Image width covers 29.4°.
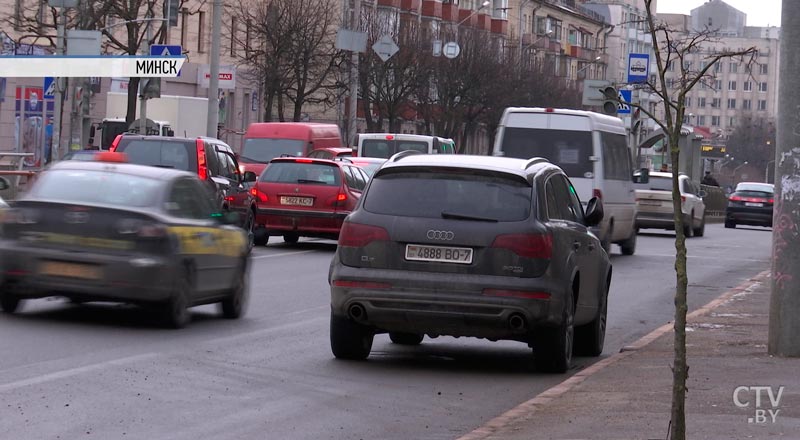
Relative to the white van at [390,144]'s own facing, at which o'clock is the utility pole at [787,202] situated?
The utility pole is roughly at 6 o'clock from the white van.

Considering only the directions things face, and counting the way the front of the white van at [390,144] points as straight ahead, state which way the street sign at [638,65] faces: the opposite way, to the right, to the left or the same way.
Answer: the opposite way

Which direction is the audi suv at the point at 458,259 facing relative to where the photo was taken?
away from the camera

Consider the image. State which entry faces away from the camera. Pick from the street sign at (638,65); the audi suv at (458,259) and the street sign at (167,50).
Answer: the audi suv

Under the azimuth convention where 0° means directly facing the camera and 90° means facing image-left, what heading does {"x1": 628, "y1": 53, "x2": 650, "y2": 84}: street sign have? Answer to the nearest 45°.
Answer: approximately 0°

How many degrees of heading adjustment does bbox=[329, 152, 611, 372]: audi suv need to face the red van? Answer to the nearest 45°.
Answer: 0° — it already faces it

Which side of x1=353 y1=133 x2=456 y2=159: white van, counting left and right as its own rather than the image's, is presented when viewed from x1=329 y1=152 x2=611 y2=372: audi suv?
back

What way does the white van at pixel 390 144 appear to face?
away from the camera

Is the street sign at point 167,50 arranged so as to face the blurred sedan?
yes

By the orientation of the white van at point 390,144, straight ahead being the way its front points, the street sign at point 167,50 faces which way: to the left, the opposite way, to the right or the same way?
the opposite way

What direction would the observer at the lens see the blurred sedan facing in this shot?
facing away from the viewer and to the right of the viewer

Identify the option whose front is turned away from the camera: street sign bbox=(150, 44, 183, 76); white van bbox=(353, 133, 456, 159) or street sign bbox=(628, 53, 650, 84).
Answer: the white van

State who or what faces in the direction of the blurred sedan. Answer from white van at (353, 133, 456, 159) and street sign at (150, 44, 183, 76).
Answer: the street sign

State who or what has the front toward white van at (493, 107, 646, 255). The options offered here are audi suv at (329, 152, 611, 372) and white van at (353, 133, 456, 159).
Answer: the audi suv

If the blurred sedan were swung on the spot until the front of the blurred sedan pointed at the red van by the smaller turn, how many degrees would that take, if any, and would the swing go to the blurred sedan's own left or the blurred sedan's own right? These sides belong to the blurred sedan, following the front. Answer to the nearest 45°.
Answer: approximately 45° to the blurred sedan's own left

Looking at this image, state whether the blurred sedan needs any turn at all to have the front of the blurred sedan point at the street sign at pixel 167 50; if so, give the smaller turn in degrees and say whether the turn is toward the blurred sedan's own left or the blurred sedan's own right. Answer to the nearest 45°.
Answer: approximately 45° to the blurred sedan's own left
